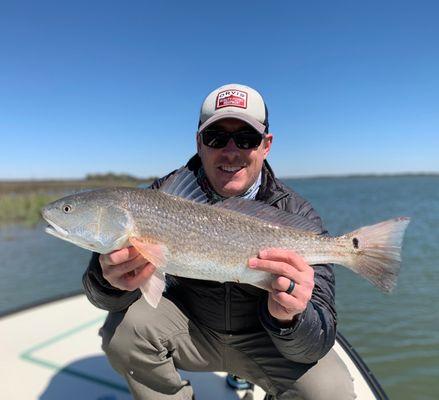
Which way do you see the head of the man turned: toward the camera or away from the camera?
toward the camera

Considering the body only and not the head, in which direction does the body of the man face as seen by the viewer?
toward the camera
